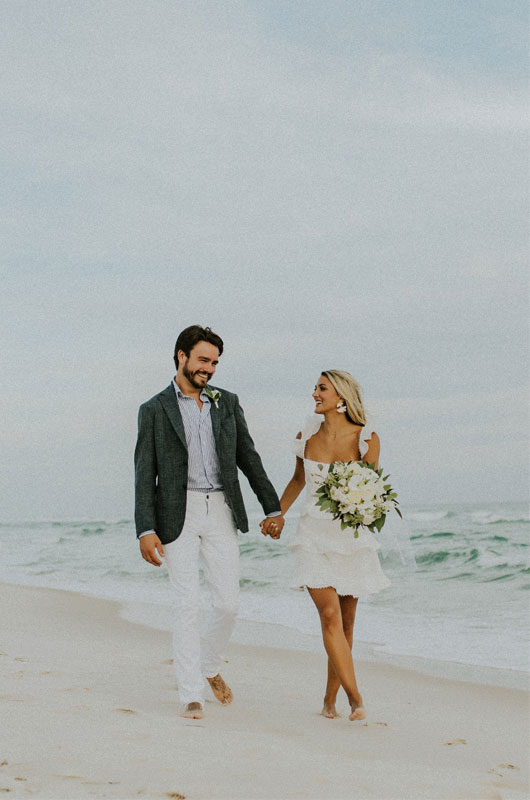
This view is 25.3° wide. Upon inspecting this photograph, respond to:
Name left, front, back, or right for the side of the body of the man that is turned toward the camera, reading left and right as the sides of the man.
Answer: front

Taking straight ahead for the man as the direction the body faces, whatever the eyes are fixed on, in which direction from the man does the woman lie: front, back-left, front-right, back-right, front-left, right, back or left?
left
